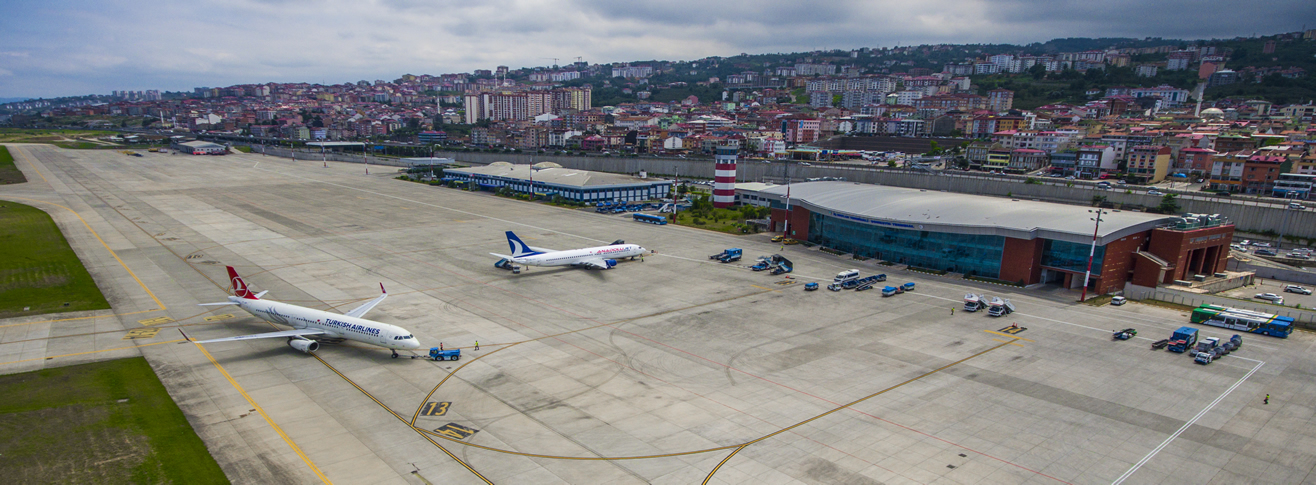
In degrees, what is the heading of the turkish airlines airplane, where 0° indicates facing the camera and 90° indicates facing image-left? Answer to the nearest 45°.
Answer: approximately 315°

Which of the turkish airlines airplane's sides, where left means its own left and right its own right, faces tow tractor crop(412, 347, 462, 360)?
front
